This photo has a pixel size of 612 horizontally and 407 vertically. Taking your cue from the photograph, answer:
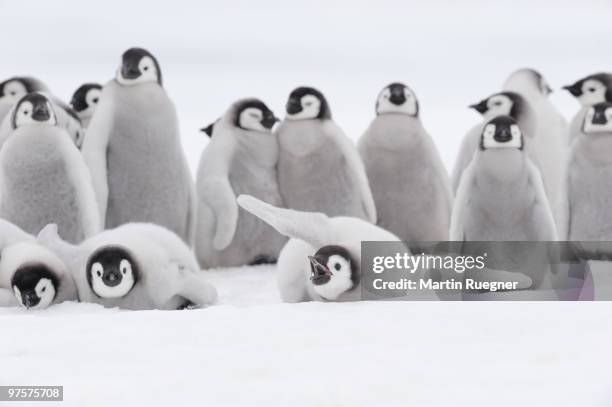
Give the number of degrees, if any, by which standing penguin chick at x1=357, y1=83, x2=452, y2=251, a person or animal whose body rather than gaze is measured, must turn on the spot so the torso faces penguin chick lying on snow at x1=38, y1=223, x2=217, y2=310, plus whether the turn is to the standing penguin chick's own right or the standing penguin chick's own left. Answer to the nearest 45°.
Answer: approximately 45° to the standing penguin chick's own right

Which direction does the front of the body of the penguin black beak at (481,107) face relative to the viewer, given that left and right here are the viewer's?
facing to the left of the viewer

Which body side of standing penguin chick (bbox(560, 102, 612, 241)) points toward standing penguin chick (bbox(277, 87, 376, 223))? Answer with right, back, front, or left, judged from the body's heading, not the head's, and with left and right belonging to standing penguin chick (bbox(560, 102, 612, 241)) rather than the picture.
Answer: right

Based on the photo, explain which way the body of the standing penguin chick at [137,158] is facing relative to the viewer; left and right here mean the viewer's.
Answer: facing the viewer

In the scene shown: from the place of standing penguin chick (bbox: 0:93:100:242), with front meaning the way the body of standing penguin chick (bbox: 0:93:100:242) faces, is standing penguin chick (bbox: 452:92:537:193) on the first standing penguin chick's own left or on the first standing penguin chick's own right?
on the first standing penguin chick's own left

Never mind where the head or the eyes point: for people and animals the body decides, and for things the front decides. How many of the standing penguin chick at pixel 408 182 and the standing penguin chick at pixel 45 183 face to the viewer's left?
0

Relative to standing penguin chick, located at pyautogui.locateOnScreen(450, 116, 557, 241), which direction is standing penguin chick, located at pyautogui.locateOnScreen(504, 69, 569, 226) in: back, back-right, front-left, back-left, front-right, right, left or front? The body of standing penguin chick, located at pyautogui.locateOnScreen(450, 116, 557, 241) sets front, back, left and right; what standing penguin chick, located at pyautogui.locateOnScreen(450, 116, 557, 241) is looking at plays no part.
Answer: back

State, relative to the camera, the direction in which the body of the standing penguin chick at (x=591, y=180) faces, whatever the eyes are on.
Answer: toward the camera

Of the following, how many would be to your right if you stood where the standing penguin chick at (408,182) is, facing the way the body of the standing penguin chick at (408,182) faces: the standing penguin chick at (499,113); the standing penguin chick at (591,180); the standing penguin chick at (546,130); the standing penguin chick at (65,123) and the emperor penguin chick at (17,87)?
2

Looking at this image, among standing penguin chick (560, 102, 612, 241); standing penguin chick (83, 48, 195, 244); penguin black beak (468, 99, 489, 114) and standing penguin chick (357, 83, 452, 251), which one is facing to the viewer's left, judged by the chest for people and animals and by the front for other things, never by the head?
the penguin black beak

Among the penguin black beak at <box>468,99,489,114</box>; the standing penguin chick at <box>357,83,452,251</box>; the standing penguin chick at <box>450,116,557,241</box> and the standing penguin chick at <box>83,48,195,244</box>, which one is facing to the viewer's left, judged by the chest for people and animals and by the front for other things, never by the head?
the penguin black beak

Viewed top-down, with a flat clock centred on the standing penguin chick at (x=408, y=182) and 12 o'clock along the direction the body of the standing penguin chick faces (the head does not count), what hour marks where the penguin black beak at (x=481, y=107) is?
The penguin black beak is roughly at 7 o'clock from the standing penguin chick.

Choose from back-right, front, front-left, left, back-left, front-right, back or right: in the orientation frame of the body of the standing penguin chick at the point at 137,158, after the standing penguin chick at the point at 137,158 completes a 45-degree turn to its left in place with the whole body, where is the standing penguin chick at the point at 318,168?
front-left

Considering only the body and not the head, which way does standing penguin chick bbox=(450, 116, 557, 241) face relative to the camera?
toward the camera

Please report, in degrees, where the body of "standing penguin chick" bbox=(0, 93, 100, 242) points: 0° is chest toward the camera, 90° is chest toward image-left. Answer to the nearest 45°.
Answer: approximately 0°

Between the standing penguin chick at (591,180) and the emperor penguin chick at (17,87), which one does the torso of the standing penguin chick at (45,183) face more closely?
the standing penguin chick
